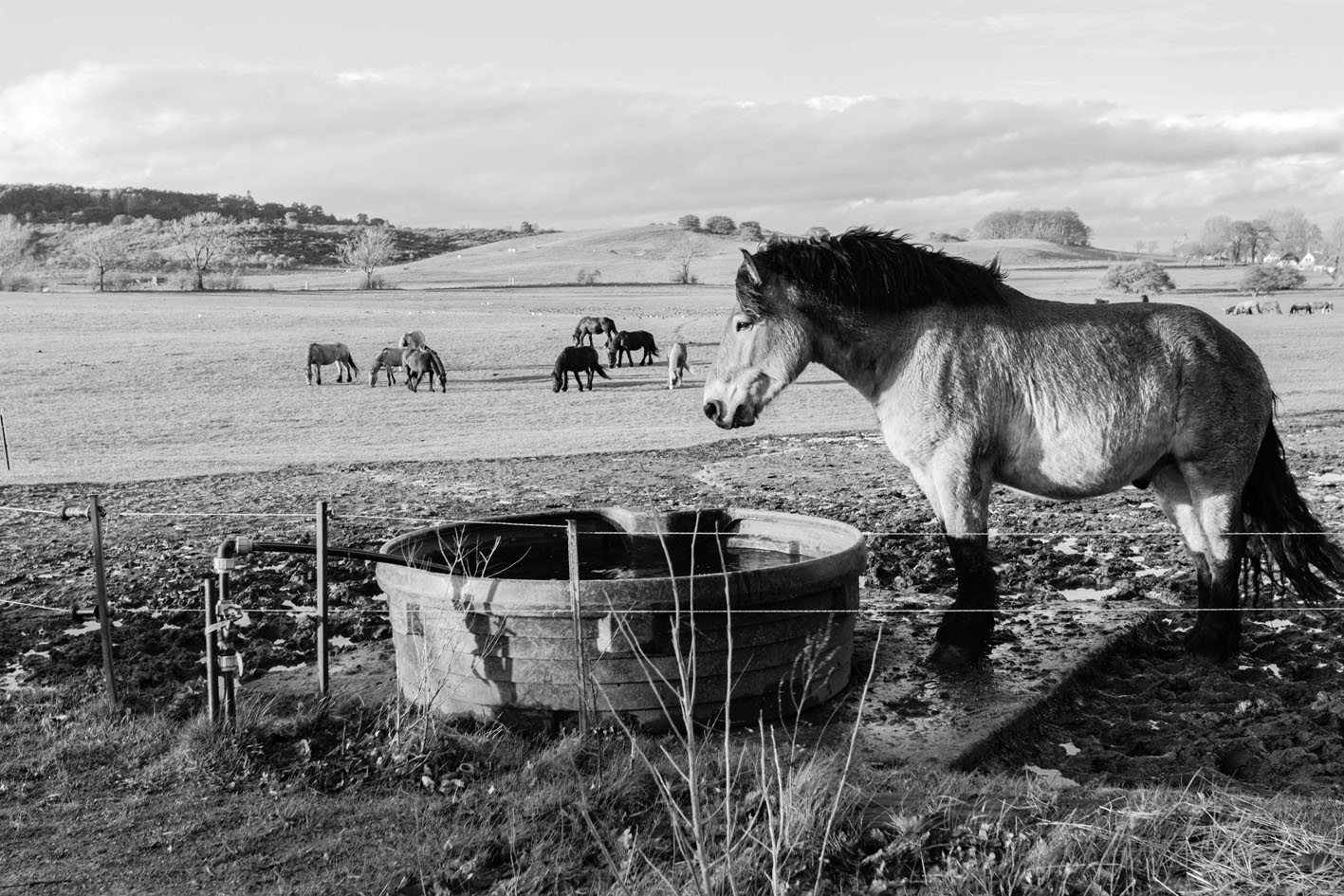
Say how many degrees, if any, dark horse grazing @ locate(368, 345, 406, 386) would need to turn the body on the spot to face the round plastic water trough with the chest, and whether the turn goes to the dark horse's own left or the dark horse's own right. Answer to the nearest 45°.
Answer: approximately 90° to the dark horse's own left

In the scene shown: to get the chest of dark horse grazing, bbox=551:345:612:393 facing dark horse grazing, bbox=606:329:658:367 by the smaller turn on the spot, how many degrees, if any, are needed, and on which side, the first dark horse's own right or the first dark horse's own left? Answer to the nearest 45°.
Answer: approximately 90° to the first dark horse's own right

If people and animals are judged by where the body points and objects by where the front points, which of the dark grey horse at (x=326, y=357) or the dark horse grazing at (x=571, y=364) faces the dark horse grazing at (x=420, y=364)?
the dark horse grazing at (x=571, y=364)

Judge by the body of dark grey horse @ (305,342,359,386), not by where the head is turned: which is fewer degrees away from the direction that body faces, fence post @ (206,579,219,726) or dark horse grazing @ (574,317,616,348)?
the fence post

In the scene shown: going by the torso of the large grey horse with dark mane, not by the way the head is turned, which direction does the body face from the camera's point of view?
to the viewer's left

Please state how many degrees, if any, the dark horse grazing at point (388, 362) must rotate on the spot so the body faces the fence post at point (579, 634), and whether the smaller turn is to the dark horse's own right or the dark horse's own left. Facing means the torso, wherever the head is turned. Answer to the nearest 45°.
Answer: approximately 90° to the dark horse's own left

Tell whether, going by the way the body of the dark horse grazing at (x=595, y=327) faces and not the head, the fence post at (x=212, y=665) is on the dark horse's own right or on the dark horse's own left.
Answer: on the dark horse's own left

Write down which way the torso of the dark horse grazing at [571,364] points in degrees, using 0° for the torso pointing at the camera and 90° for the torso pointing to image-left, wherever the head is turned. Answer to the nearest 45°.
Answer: approximately 90°

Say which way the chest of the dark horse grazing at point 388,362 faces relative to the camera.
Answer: to the viewer's left

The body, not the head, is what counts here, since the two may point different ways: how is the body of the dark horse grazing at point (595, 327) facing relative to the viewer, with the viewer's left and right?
facing to the left of the viewer

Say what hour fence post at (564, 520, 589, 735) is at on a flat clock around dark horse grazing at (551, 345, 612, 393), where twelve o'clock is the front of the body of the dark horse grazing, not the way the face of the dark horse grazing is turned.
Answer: The fence post is roughly at 9 o'clock from the dark horse grazing.
